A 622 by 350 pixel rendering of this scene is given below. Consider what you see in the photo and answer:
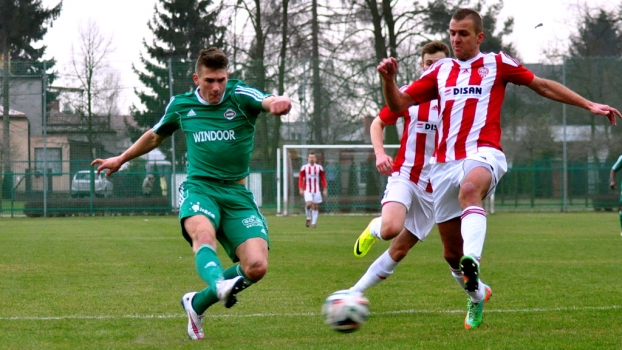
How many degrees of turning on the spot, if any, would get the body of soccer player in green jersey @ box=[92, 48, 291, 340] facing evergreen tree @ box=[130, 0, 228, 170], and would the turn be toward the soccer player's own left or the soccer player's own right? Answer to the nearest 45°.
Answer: approximately 180°

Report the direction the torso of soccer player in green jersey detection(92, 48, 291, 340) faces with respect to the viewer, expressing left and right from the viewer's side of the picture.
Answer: facing the viewer

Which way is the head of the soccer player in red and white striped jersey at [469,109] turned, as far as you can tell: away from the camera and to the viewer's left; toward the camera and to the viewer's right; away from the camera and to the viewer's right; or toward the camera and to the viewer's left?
toward the camera and to the viewer's left

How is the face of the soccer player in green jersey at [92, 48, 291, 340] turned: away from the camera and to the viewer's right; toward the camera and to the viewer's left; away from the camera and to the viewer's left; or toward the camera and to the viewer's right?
toward the camera and to the viewer's right

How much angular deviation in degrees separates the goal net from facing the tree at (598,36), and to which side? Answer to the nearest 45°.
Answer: approximately 135° to its left

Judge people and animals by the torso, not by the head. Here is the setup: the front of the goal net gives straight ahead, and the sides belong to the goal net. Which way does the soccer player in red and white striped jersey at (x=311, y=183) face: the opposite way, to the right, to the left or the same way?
the same way

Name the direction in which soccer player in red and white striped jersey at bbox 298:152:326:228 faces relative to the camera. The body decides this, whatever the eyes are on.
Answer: toward the camera

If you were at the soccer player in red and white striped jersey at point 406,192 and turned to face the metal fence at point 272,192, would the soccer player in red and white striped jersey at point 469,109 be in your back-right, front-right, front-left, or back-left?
back-right

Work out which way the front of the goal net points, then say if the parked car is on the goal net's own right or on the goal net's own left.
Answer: on the goal net's own right

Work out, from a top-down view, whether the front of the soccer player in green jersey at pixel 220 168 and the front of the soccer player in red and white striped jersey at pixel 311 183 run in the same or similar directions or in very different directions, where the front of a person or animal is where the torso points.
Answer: same or similar directions

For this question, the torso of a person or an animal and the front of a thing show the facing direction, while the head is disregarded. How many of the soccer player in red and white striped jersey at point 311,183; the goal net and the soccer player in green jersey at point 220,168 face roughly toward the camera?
3

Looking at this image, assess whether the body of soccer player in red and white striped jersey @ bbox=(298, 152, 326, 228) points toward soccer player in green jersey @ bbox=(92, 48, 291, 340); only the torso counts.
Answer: yes

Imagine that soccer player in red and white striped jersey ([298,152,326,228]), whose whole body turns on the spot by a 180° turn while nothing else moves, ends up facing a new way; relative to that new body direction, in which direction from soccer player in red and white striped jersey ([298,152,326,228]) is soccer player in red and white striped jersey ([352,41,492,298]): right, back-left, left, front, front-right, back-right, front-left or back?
back

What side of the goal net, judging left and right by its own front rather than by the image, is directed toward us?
front

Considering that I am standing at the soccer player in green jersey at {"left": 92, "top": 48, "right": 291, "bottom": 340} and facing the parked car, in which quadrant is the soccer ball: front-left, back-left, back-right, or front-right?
back-right

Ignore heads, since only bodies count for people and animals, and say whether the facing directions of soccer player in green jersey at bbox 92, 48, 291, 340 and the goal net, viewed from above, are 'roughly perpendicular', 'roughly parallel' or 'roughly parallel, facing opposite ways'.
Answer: roughly parallel
